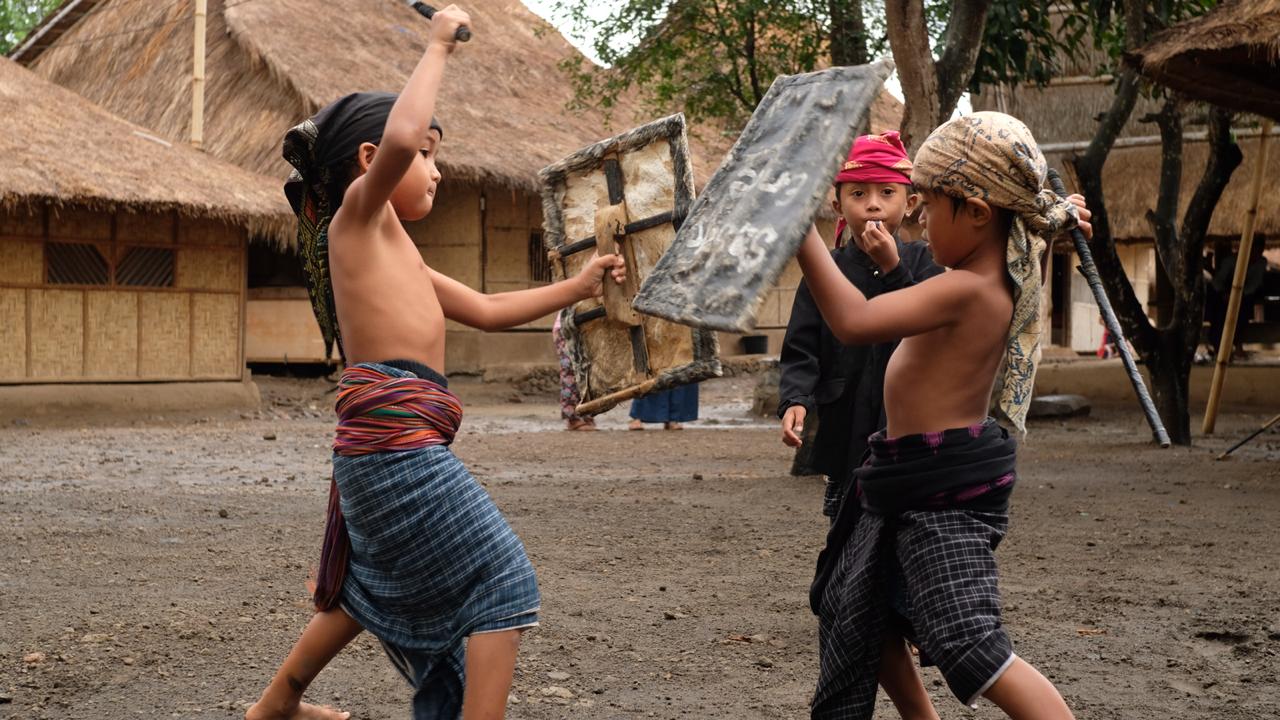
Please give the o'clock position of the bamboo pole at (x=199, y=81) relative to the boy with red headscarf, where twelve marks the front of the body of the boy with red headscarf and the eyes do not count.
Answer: The bamboo pole is roughly at 5 o'clock from the boy with red headscarf.

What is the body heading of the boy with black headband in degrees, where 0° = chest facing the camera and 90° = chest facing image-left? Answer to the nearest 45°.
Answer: approximately 270°

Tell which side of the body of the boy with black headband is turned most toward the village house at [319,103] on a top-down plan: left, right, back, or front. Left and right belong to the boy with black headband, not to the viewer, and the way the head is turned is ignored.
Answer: left

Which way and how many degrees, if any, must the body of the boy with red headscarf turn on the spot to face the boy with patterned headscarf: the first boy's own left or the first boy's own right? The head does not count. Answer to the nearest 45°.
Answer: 0° — they already face them

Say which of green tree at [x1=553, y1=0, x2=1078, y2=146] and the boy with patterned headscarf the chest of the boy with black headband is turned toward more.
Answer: the boy with patterned headscarf

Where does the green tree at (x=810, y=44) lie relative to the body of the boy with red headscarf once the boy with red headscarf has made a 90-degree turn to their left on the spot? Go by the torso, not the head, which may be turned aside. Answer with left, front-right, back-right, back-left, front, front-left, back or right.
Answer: left

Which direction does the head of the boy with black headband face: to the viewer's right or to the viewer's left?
to the viewer's right

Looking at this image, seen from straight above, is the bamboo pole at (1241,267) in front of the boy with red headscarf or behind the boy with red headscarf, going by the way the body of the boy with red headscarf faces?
behind

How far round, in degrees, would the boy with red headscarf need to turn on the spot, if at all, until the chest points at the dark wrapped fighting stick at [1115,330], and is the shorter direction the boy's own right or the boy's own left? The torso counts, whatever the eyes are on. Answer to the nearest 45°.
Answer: approximately 45° to the boy's own left

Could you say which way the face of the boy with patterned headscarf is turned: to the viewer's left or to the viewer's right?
to the viewer's left

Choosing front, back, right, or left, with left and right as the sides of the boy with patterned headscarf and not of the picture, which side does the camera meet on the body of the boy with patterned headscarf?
left

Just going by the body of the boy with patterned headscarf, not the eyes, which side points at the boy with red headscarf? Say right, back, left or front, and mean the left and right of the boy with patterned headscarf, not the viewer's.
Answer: right

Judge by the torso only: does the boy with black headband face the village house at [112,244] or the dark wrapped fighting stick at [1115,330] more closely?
the dark wrapped fighting stick
